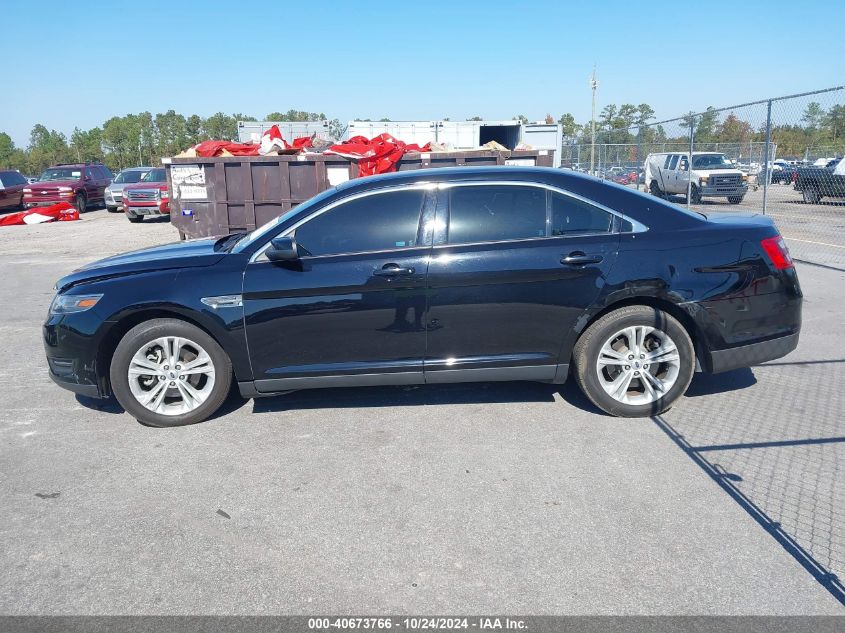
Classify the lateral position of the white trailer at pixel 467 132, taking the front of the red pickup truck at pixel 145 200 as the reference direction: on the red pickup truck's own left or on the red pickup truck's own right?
on the red pickup truck's own left

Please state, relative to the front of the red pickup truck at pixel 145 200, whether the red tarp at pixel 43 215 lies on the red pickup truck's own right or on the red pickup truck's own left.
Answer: on the red pickup truck's own right

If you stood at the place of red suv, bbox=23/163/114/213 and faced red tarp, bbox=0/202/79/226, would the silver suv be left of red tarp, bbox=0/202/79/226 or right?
left

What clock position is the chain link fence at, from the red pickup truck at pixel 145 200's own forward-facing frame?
The chain link fence is roughly at 8 o'clock from the red pickup truck.

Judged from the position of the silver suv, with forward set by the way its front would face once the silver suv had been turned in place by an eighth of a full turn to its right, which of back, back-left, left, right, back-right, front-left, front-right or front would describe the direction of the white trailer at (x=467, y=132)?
back-left

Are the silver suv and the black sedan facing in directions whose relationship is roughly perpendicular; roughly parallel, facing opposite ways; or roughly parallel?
roughly perpendicular

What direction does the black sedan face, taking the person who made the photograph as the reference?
facing to the left of the viewer

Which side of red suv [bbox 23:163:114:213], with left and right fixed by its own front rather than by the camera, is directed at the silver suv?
left

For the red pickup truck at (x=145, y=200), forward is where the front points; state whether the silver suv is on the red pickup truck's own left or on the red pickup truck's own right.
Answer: on the red pickup truck's own right

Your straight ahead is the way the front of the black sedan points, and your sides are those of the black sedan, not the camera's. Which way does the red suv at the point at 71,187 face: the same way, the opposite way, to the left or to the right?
to the left

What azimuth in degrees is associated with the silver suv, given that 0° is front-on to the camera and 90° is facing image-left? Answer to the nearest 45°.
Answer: approximately 45°

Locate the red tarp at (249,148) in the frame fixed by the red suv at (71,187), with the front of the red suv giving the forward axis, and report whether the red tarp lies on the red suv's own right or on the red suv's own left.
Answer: on the red suv's own left
